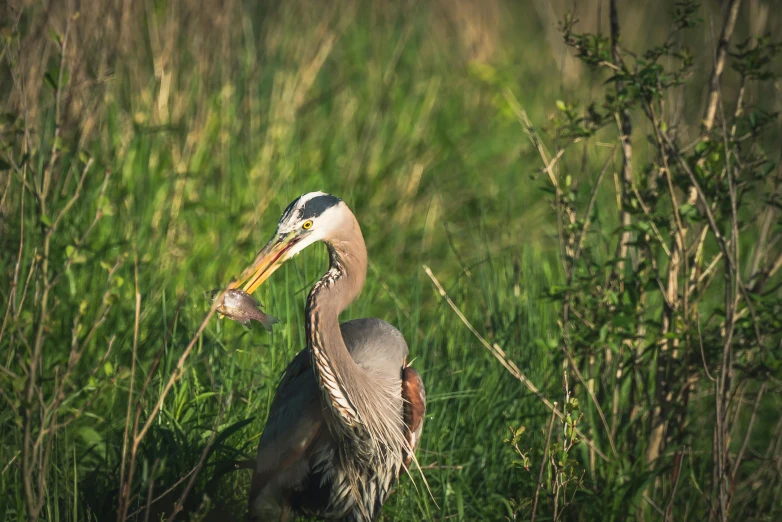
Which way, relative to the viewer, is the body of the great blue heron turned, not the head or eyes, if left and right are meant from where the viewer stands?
facing the viewer
